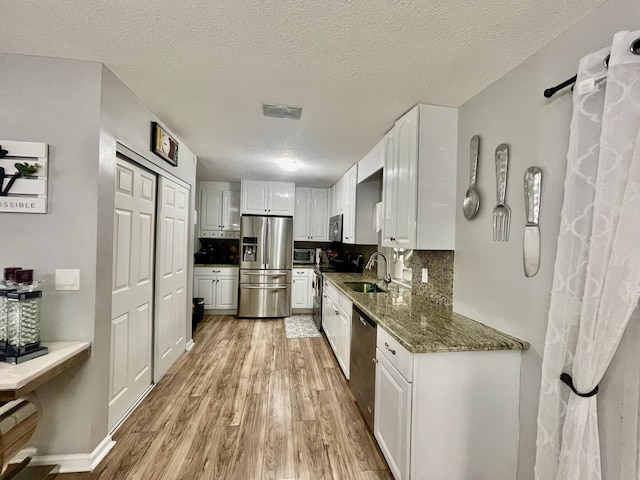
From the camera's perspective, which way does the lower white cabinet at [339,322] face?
to the viewer's left

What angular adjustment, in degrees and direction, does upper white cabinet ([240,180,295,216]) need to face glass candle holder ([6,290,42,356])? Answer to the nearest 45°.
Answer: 0° — it already faces it

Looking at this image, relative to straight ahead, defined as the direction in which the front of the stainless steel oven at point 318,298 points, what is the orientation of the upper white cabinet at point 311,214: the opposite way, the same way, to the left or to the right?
to the left

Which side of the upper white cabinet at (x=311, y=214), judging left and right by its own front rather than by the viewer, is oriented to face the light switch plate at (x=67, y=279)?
front

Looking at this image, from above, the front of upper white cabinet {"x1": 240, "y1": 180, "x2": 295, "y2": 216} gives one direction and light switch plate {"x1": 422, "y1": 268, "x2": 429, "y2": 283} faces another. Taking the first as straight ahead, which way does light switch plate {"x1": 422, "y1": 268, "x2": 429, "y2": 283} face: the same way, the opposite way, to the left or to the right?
to the right

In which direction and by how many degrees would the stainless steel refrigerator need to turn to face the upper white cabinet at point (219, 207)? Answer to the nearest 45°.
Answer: approximately 135° to its right

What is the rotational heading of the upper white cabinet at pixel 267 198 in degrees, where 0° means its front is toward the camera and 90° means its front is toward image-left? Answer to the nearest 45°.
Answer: approximately 0°

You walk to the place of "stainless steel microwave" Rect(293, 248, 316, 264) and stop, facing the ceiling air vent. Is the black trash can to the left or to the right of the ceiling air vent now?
right

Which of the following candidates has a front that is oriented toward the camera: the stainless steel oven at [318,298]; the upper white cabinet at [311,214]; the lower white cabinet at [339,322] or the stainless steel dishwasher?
the upper white cabinet

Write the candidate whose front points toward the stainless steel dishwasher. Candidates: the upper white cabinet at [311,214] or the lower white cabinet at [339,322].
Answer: the upper white cabinet

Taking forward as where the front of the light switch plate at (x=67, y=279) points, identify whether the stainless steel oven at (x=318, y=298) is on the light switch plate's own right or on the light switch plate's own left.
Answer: on the light switch plate's own left
